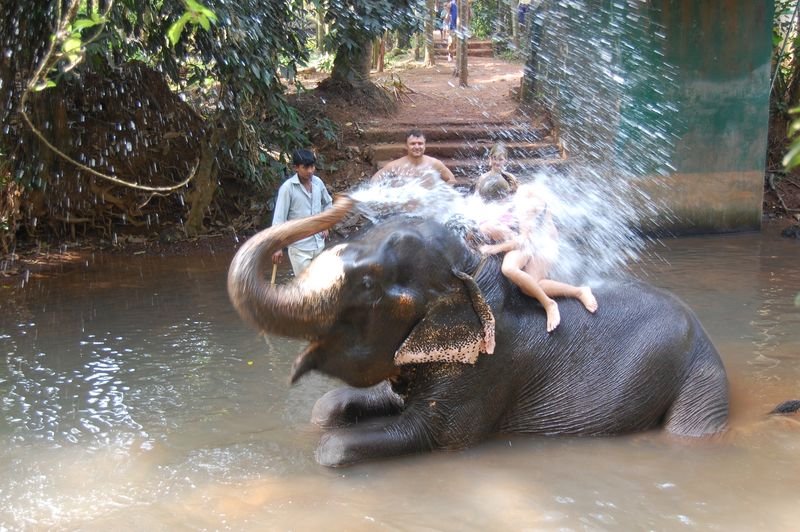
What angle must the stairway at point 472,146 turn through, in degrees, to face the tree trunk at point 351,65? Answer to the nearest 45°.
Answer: approximately 135° to its right

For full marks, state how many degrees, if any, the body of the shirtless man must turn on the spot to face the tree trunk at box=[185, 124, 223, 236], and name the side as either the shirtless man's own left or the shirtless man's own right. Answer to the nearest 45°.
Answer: approximately 135° to the shirtless man's own right

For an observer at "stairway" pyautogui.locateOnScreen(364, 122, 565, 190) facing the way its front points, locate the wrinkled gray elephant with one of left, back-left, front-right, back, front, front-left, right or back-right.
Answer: front

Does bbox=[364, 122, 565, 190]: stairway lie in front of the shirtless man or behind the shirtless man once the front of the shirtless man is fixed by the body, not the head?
behind

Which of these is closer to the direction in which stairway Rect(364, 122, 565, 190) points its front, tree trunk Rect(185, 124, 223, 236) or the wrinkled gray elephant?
the wrinkled gray elephant

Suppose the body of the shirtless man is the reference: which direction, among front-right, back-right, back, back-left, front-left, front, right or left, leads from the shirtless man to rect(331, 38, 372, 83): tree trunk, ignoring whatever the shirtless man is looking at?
back

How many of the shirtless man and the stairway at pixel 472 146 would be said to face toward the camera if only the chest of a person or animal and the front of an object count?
2

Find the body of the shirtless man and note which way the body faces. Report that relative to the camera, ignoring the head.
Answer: toward the camera

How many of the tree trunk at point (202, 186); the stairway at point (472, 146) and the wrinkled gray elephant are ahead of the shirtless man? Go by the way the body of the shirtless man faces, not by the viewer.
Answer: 1

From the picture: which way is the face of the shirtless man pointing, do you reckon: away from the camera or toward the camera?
toward the camera

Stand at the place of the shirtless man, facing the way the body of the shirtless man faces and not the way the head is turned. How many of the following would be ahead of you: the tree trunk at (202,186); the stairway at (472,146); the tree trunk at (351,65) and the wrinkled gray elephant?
1

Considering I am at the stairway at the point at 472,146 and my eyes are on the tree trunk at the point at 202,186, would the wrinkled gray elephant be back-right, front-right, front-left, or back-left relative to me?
front-left

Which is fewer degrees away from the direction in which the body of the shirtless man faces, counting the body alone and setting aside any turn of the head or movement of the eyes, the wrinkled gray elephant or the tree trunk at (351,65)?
the wrinkled gray elephant

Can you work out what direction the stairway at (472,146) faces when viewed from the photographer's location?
facing the viewer

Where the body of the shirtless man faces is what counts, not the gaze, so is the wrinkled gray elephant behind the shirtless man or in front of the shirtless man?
in front

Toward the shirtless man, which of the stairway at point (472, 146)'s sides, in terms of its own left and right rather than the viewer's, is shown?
front

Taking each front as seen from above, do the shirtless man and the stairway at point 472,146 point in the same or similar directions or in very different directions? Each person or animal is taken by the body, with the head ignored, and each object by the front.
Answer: same or similar directions
